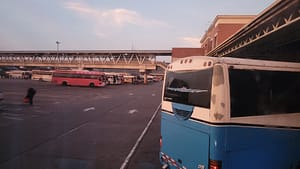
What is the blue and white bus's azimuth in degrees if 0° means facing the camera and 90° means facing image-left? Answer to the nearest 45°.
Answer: approximately 225°
